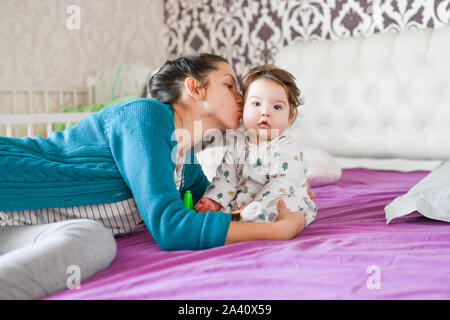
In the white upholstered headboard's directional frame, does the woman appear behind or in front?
in front

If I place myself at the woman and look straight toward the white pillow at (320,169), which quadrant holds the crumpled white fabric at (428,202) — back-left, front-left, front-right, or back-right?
front-right

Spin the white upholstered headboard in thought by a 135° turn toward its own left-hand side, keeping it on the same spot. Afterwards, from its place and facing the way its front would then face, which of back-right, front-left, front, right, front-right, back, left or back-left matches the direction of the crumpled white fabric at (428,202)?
right

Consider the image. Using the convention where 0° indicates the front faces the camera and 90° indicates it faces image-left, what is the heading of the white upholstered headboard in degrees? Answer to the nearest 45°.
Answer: approximately 45°

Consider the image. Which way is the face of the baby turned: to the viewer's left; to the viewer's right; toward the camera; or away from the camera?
toward the camera
